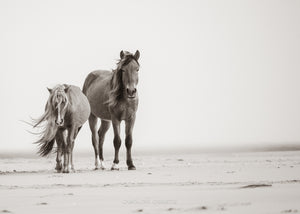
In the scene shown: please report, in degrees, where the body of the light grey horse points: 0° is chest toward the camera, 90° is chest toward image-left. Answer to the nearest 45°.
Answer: approximately 0°

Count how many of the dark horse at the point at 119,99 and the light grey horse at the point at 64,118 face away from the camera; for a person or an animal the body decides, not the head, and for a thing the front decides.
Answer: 0

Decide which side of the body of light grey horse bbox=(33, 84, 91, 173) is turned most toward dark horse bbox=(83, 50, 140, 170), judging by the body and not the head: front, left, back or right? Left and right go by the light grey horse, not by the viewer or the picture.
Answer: left

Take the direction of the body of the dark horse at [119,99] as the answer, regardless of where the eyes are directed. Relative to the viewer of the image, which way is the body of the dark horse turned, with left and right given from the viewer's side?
facing the viewer and to the right of the viewer
